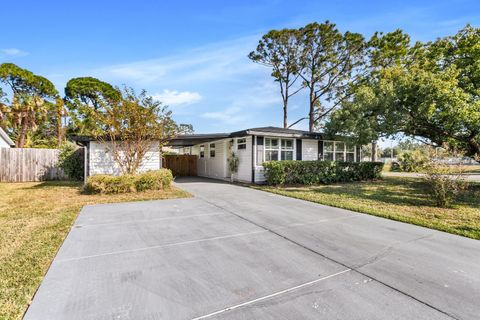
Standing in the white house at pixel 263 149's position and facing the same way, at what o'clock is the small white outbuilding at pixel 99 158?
The small white outbuilding is roughly at 4 o'clock from the white house.

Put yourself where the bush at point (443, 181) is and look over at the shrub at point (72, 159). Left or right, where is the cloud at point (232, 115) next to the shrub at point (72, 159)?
right

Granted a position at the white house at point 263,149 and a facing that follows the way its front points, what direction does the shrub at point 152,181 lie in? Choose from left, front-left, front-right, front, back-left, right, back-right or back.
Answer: right

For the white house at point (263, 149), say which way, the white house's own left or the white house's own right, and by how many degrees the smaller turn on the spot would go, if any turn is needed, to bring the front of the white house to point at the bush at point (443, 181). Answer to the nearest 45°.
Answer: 0° — it already faces it

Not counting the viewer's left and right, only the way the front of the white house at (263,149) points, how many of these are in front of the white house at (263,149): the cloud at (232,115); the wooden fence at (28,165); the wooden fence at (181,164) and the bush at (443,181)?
1

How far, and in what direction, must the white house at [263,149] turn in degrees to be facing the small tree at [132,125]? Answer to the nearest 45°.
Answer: approximately 90° to its right

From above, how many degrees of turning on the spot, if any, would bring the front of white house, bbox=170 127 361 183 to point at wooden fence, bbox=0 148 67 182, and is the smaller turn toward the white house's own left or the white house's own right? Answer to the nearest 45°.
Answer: approximately 135° to the white house's own right

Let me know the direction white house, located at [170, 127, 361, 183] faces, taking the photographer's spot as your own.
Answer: facing the viewer and to the right of the viewer

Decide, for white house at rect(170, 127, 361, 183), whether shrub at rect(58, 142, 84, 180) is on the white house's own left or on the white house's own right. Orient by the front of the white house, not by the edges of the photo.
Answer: on the white house's own right

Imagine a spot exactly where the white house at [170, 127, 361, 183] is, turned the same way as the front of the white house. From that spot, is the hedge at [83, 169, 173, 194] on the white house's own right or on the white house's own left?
on the white house's own right

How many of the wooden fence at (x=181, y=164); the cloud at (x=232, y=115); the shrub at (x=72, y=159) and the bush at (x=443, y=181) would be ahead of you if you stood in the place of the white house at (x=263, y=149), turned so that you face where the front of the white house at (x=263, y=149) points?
1
